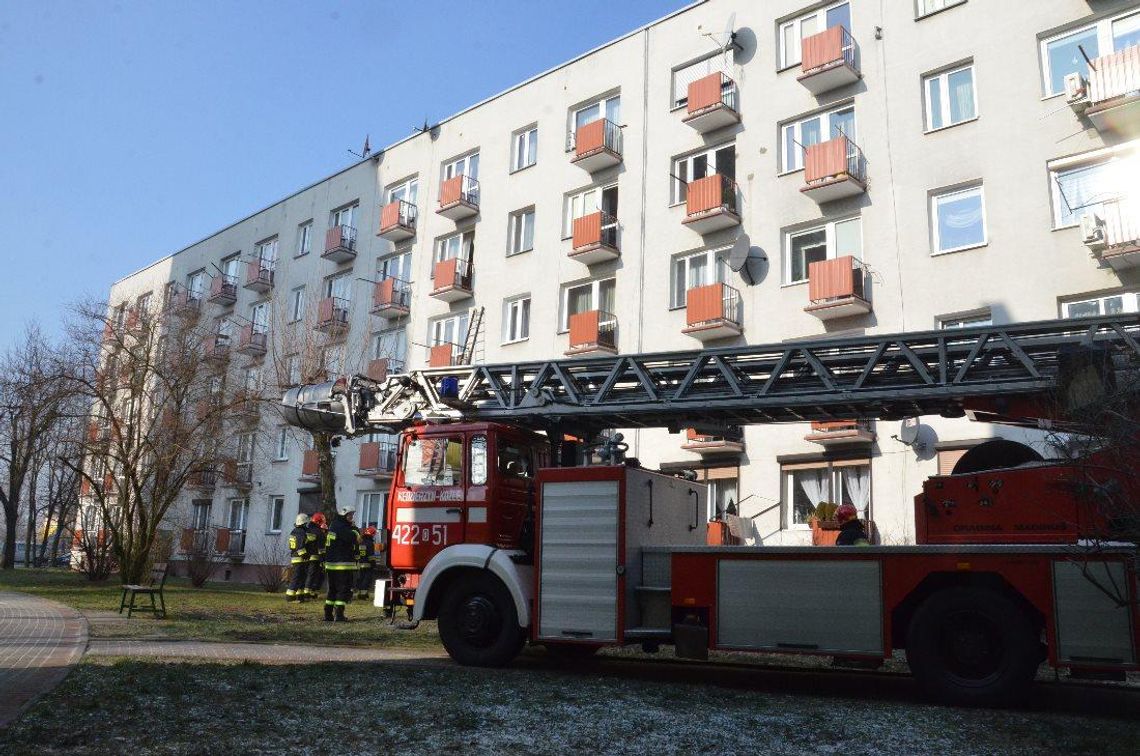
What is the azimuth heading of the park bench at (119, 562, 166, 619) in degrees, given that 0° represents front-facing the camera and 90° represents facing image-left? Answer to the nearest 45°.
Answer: approximately 90°

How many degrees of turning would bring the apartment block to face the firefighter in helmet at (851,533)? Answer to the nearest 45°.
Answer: approximately 45° to its left

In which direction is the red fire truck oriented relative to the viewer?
to the viewer's left

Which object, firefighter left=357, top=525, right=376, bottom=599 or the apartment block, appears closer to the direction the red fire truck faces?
the firefighter

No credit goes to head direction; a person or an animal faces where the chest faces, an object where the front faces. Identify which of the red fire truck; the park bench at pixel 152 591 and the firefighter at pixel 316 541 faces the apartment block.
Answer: the firefighter

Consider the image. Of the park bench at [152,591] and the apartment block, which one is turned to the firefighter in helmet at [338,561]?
the apartment block

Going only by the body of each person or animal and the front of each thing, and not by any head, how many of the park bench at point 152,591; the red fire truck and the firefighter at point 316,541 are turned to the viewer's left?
2

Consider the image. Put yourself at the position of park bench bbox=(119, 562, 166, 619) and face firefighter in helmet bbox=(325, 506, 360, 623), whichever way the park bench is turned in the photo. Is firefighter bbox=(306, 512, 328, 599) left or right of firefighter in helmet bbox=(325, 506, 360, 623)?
left
